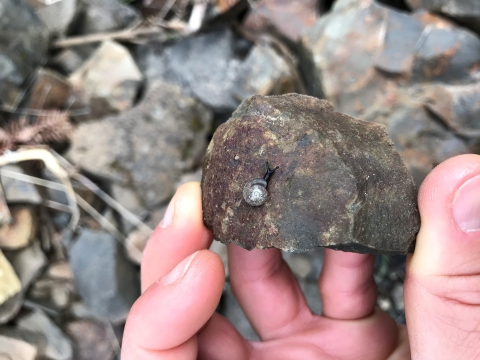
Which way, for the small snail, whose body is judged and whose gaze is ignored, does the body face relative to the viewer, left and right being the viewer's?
facing away from the viewer and to the right of the viewer

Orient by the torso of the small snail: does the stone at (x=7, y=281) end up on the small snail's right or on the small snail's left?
on the small snail's left

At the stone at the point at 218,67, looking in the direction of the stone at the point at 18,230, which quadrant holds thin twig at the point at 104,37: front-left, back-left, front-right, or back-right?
front-right

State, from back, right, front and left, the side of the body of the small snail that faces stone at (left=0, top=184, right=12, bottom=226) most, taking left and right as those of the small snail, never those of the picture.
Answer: left

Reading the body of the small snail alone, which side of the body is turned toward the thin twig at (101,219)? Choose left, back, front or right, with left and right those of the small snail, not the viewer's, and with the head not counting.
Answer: left

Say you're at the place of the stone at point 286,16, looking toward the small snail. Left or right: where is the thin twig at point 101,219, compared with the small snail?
right

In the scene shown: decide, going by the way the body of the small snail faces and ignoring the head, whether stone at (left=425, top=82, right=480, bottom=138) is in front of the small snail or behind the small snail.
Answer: in front

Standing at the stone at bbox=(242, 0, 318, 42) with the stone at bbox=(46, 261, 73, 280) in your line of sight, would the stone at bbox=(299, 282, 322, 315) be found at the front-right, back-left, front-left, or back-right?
front-left

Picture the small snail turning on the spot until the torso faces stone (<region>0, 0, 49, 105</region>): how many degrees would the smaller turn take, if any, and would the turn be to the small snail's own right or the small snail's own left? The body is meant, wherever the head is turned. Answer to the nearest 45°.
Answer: approximately 90° to the small snail's own left

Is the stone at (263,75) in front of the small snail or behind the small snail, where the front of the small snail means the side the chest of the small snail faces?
in front

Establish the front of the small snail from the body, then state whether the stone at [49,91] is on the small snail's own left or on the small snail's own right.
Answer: on the small snail's own left
